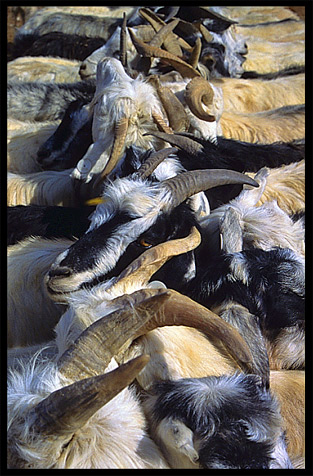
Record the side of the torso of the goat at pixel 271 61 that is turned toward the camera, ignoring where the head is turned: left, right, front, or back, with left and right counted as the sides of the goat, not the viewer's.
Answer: left

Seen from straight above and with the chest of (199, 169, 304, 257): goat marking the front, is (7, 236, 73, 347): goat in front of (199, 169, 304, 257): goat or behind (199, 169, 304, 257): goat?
in front

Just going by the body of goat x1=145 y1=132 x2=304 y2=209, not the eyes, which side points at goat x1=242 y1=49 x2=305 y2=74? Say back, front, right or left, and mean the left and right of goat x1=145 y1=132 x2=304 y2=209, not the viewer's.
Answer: right

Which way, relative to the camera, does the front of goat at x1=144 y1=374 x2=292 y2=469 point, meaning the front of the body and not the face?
to the viewer's left
